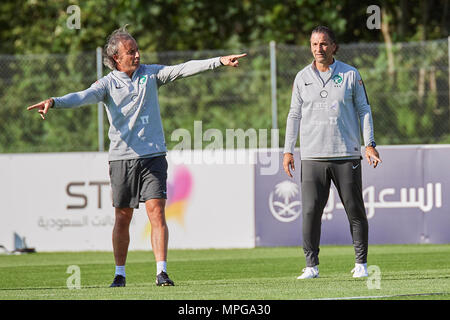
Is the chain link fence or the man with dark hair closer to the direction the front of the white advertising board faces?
the man with dark hair

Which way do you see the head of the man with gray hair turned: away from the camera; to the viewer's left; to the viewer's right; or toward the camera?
to the viewer's right

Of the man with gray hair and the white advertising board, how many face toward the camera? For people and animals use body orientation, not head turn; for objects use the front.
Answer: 2

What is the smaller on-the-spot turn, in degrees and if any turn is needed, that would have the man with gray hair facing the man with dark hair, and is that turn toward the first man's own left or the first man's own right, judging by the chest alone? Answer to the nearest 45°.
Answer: approximately 90° to the first man's own left

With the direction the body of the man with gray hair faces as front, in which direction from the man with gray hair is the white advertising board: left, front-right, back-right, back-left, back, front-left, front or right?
back

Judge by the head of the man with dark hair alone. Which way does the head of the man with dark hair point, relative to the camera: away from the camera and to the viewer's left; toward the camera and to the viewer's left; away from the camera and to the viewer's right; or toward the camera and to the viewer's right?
toward the camera and to the viewer's left

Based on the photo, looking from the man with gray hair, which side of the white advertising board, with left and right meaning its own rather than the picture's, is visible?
front

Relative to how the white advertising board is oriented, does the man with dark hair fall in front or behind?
in front

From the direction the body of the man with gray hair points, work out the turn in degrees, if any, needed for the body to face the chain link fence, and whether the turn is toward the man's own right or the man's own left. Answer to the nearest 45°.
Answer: approximately 180°
